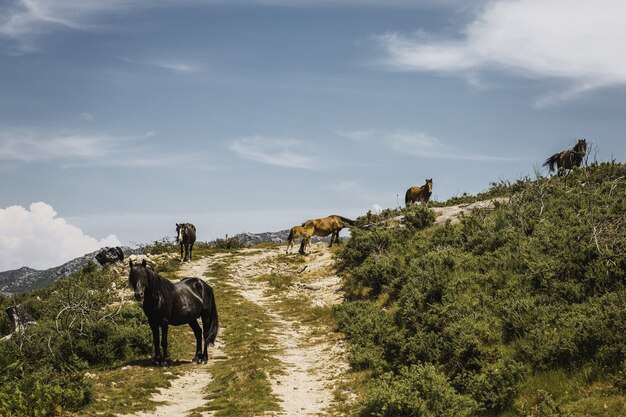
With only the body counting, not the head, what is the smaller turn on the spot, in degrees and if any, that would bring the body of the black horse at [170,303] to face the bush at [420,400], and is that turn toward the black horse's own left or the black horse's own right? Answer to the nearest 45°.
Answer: approximately 90° to the black horse's own left

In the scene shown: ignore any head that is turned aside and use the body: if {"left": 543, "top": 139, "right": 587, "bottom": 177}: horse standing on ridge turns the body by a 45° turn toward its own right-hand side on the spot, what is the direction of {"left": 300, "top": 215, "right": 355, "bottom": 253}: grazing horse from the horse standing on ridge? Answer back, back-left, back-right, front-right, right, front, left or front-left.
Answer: back-right

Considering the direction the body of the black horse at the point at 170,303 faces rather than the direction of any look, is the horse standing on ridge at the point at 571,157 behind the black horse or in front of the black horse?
behind

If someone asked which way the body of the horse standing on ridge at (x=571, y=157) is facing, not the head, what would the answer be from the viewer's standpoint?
to the viewer's right

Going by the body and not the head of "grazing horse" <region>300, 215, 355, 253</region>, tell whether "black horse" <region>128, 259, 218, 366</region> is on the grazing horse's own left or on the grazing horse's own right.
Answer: on the grazing horse's own right

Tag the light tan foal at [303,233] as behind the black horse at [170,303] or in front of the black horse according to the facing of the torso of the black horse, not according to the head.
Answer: behind

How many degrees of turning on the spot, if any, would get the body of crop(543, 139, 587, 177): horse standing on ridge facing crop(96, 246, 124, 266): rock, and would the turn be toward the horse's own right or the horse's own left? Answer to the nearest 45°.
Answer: approximately 180°

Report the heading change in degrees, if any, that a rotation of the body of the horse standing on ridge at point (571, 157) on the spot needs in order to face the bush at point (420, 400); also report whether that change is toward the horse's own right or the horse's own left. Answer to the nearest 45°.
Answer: approximately 90° to the horse's own right

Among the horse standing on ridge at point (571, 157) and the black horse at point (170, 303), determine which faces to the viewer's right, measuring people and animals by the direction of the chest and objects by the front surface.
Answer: the horse standing on ridge
